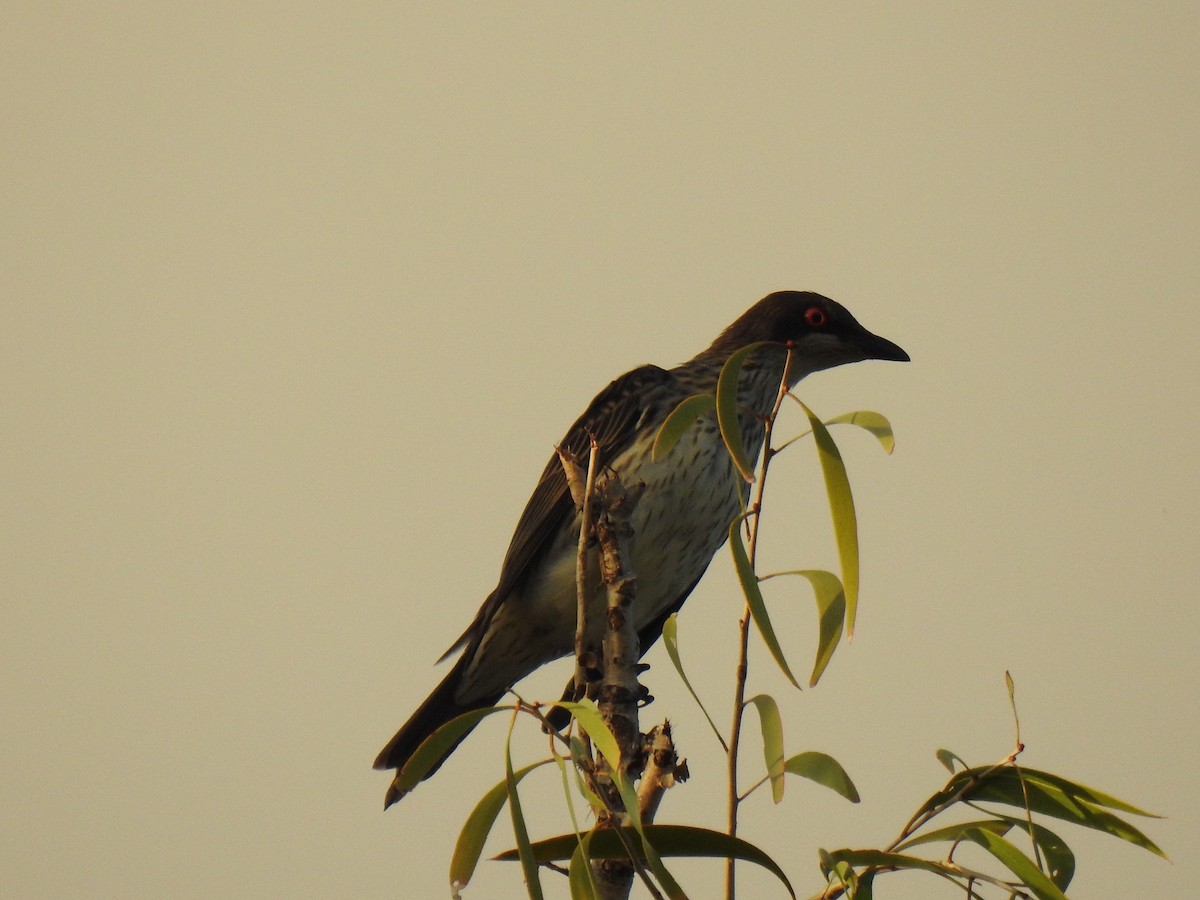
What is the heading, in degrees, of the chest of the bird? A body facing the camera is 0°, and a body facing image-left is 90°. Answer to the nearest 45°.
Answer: approximately 270°
